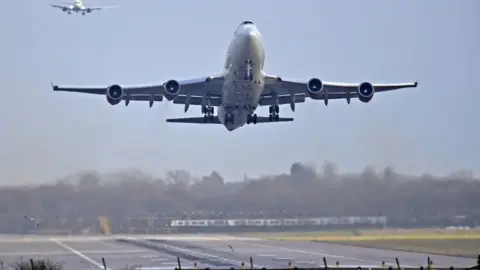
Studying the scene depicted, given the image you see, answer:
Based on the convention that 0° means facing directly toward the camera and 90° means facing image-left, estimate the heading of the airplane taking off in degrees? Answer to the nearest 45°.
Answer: approximately 0°
